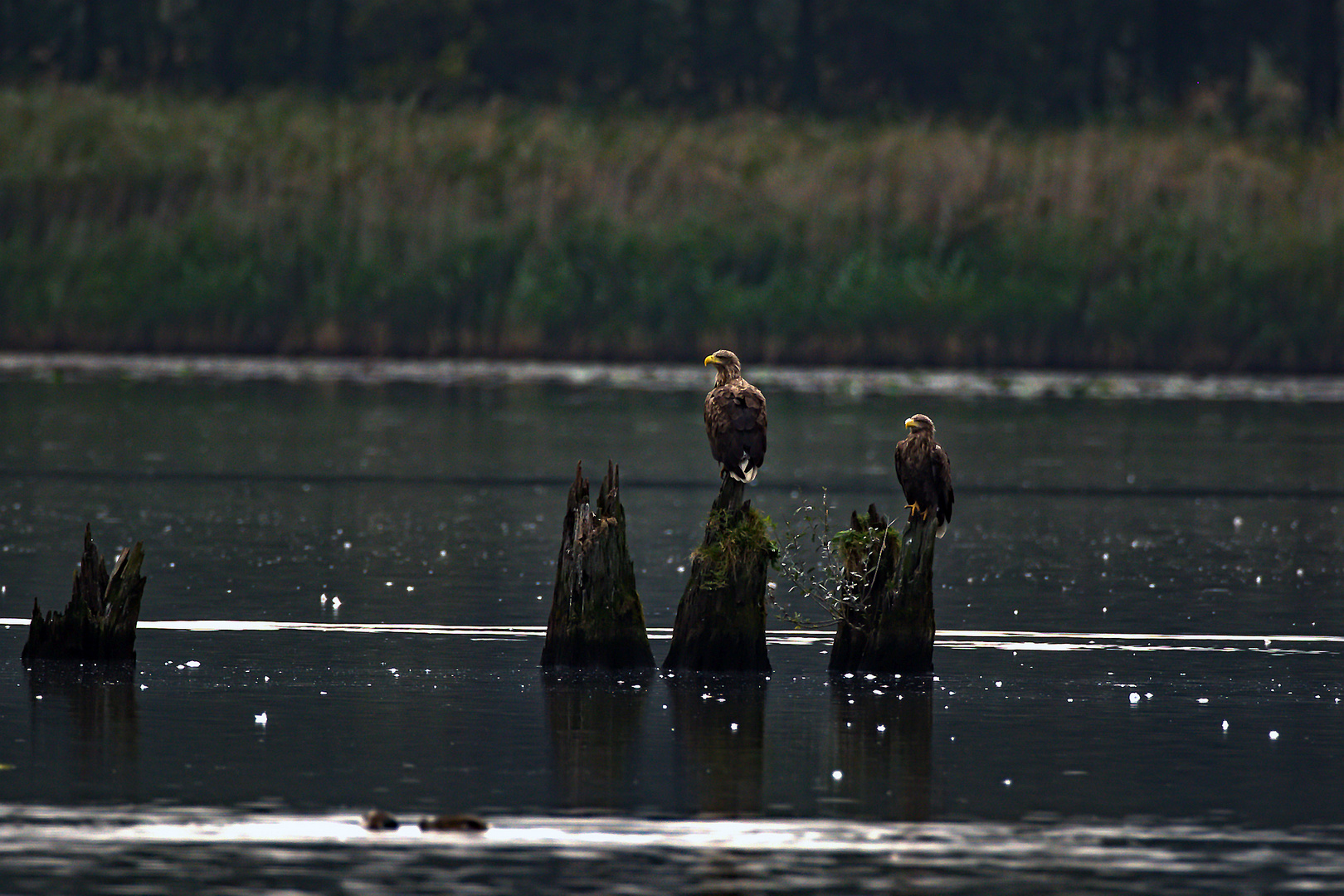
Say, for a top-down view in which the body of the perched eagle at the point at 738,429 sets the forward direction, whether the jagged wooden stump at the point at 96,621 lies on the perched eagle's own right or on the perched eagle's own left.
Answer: on the perched eagle's own left

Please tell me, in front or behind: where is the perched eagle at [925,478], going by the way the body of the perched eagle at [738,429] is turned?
behind

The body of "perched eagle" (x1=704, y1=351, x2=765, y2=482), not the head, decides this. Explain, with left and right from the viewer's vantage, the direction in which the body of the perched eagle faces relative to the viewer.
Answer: facing away from the viewer and to the left of the viewer

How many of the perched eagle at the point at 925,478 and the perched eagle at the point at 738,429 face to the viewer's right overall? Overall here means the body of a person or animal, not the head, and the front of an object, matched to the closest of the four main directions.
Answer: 0
